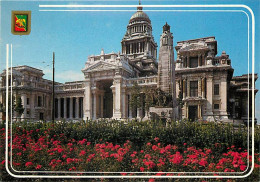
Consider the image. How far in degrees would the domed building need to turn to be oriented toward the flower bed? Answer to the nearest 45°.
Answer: approximately 45° to its left

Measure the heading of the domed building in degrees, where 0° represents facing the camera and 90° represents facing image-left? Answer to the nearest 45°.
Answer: approximately 45°
